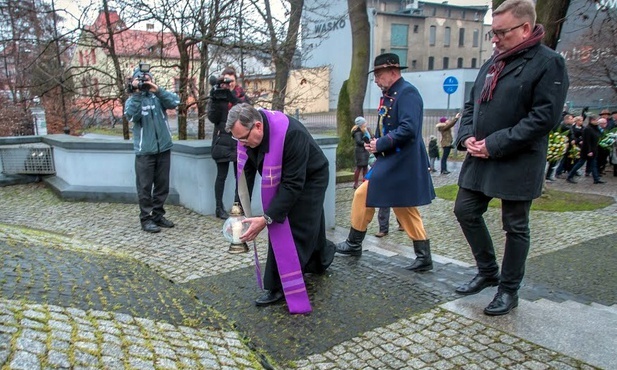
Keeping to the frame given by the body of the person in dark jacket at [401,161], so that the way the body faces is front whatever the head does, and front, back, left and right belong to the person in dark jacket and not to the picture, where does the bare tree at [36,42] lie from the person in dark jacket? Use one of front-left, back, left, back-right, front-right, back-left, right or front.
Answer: front-right

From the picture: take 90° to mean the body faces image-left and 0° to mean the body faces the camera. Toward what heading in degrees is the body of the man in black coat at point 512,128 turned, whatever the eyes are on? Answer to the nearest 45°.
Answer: approximately 45°

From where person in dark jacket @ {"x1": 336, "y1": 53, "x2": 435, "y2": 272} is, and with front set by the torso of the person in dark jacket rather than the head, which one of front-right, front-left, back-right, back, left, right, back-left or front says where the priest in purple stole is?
front-left

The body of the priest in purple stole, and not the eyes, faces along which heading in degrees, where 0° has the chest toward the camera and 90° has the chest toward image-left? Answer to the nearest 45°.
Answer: approximately 45°

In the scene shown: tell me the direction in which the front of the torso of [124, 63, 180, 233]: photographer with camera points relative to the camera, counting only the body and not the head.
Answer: toward the camera

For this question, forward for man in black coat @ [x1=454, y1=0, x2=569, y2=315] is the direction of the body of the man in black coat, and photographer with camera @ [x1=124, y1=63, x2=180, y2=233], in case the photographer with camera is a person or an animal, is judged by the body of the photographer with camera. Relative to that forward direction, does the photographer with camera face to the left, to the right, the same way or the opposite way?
to the left

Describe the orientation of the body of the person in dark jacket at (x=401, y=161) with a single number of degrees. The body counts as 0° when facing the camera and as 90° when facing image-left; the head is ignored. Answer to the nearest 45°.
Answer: approximately 90°

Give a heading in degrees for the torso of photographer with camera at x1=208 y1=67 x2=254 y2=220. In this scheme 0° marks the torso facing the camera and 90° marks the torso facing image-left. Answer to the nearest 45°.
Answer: approximately 45°

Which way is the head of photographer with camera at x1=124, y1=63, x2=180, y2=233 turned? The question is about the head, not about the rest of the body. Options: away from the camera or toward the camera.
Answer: toward the camera

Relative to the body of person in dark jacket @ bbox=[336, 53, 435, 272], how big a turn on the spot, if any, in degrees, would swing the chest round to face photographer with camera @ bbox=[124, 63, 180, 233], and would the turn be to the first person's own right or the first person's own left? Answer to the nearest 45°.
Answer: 0° — they already face them

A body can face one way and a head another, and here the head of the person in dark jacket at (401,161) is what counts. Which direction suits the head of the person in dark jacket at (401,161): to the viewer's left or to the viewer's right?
to the viewer's left

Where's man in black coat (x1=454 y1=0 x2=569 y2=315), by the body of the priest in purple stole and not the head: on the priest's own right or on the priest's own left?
on the priest's own left

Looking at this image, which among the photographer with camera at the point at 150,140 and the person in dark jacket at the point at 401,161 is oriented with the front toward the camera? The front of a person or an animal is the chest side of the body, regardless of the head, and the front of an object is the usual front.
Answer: the photographer with camera
